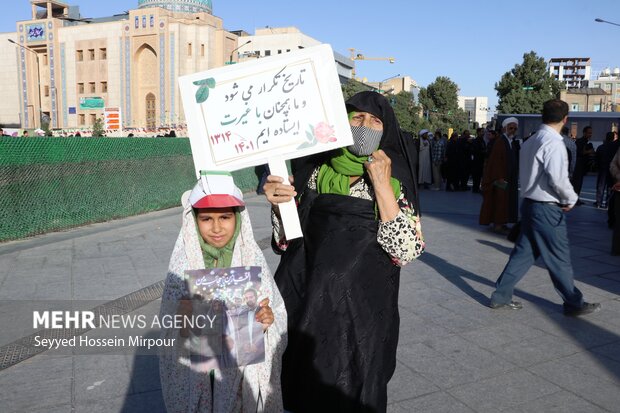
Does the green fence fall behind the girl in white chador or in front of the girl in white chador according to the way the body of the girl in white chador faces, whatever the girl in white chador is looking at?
behind

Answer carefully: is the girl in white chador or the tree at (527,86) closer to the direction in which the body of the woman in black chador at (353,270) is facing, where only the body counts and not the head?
the girl in white chador

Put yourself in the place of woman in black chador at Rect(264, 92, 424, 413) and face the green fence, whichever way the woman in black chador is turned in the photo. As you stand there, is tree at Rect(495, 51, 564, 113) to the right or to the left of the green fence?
right

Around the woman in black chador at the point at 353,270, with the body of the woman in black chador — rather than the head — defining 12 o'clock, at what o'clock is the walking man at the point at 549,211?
The walking man is roughly at 7 o'clock from the woman in black chador.

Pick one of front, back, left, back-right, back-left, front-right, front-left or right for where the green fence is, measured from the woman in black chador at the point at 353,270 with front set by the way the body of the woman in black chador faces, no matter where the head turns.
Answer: back-right

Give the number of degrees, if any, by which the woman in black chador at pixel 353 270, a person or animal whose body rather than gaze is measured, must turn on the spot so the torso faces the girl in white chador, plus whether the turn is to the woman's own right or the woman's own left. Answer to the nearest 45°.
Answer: approximately 90° to the woman's own right

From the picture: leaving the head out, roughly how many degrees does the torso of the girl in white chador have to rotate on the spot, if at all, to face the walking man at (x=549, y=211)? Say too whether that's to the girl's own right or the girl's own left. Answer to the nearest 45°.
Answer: approximately 135° to the girl's own left

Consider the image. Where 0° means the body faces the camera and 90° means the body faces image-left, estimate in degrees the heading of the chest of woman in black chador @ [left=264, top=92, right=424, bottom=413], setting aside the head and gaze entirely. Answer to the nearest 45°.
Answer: approximately 0°

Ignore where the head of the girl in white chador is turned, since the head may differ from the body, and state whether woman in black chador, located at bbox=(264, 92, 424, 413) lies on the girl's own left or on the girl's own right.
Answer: on the girl's own left

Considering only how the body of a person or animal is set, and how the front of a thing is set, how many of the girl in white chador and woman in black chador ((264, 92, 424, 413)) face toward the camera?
2
